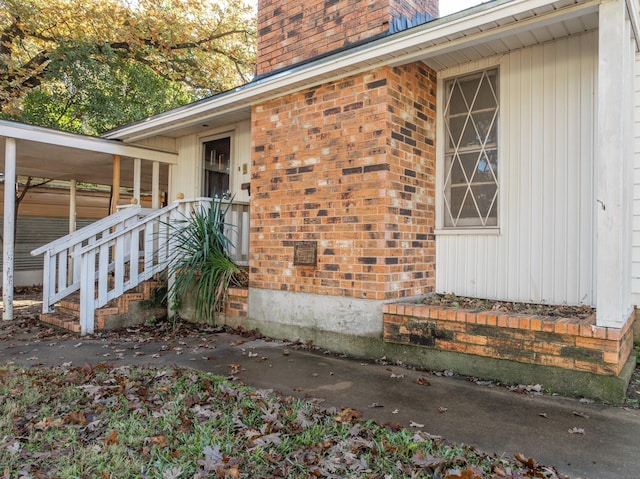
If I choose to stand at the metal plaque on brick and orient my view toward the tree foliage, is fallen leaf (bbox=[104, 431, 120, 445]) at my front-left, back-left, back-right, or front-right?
back-left

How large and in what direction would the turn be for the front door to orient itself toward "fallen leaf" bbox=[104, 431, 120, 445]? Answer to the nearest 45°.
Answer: approximately 45° to its left

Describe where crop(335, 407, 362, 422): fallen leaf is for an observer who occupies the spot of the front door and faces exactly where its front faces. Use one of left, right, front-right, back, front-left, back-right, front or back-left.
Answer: front-left

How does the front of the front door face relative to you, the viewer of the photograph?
facing the viewer and to the left of the viewer

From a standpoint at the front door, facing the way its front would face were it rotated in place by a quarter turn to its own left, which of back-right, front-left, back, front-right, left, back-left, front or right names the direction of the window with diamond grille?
front

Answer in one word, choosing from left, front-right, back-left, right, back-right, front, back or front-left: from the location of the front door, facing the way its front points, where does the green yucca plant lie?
front-left

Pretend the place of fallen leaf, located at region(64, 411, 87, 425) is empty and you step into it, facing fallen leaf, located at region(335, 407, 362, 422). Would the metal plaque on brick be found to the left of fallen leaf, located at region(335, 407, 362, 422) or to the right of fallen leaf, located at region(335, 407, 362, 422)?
left

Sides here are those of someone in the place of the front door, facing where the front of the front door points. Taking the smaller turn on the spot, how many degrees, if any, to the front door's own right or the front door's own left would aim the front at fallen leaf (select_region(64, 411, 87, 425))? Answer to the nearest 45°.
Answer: approximately 45° to the front door's own left

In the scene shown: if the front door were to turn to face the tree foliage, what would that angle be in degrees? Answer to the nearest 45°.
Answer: approximately 90° to its right

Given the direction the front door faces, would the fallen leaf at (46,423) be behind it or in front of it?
in front

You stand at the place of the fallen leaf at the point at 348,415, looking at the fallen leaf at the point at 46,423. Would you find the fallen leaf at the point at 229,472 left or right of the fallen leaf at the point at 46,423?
left

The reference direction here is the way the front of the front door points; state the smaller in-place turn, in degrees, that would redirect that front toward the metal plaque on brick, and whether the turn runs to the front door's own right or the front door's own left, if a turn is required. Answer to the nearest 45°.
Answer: approximately 45° to the front door's own left
